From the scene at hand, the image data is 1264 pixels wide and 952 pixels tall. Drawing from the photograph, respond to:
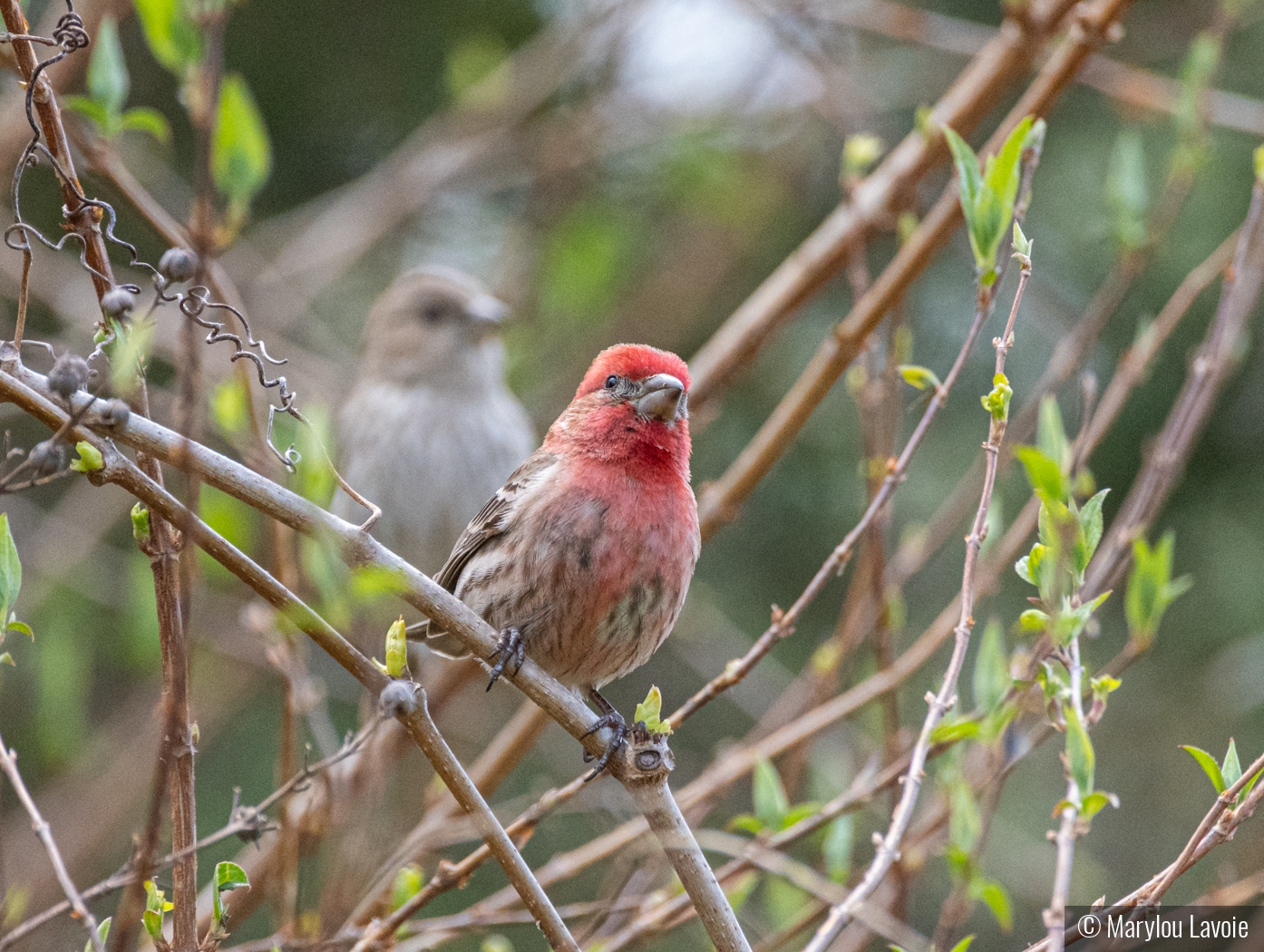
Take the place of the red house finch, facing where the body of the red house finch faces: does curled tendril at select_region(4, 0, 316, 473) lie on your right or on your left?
on your right

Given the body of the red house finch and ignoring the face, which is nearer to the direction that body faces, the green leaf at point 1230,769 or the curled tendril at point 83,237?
the green leaf

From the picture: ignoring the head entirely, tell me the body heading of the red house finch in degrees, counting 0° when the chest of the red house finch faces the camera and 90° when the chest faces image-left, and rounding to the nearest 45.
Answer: approximately 315°

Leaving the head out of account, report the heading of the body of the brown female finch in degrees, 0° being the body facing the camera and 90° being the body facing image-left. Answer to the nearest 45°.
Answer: approximately 315°

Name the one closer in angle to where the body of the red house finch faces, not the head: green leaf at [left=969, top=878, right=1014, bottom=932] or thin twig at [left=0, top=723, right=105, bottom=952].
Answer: the green leaf

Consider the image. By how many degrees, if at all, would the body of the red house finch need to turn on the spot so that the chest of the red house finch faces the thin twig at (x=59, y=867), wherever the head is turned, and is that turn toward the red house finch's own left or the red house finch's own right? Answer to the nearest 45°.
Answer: approximately 90° to the red house finch's own right
